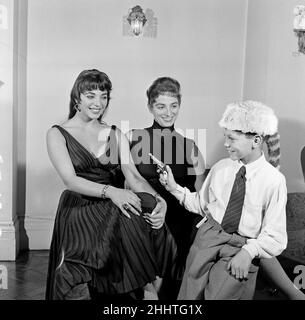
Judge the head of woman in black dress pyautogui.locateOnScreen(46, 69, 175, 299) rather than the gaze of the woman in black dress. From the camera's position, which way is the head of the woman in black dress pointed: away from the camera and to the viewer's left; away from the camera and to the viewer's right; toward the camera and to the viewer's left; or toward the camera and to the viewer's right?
toward the camera and to the viewer's right

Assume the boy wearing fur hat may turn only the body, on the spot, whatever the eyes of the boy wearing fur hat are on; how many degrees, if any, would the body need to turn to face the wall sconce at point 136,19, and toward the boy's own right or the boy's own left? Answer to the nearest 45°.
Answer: approximately 90° to the boy's own right

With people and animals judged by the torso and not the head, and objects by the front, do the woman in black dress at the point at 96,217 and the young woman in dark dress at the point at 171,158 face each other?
no

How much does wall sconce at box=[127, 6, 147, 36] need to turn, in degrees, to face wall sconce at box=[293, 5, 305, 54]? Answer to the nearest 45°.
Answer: approximately 90° to its left

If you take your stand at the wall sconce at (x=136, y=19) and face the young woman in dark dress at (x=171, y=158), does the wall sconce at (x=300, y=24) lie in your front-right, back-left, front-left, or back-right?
front-left

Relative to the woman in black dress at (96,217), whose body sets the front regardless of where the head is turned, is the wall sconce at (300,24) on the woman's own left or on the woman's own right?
on the woman's own left

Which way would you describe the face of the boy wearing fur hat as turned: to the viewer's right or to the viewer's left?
to the viewer's left

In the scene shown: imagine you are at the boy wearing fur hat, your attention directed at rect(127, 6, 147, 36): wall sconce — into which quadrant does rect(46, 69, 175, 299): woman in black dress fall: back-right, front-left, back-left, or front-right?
front-left

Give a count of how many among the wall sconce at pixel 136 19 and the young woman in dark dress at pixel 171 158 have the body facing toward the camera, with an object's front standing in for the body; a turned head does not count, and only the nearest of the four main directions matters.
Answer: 2

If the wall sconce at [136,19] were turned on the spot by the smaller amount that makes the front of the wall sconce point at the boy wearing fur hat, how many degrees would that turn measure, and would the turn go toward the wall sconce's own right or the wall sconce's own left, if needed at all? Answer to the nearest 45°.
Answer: approximately 45° to the wall sconce's own left

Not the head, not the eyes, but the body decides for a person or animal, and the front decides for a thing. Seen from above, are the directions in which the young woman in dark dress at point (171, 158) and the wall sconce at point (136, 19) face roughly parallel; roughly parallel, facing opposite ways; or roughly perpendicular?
roughly parallel

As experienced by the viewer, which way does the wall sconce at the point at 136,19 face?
facing the viewer
